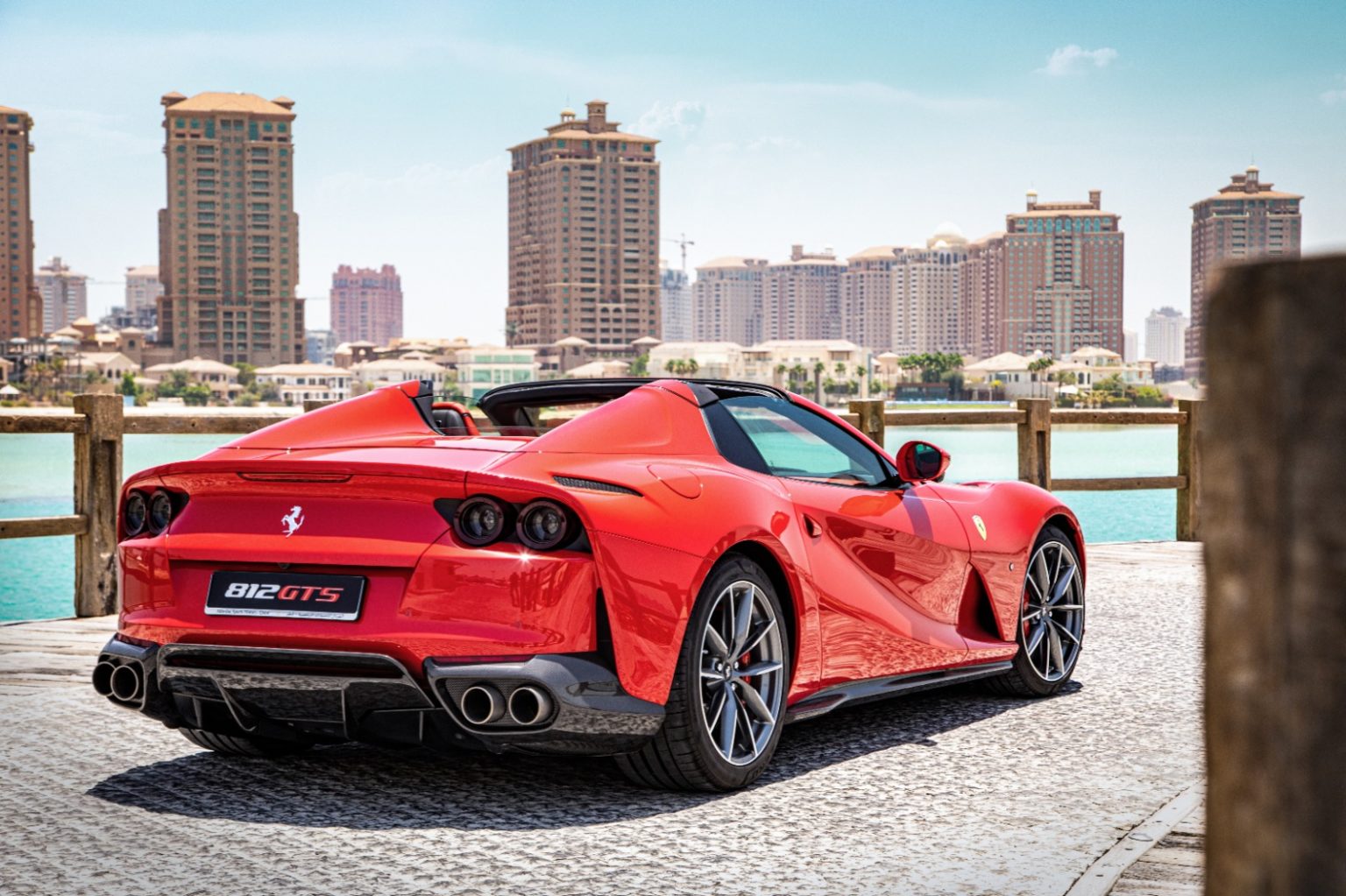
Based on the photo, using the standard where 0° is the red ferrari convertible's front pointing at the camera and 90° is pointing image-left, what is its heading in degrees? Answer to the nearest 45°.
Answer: approximately 225°

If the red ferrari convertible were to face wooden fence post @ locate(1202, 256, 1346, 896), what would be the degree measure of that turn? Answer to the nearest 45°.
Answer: approximately 135° to its right

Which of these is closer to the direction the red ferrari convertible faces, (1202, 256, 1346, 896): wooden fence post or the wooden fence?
the wooden fence
